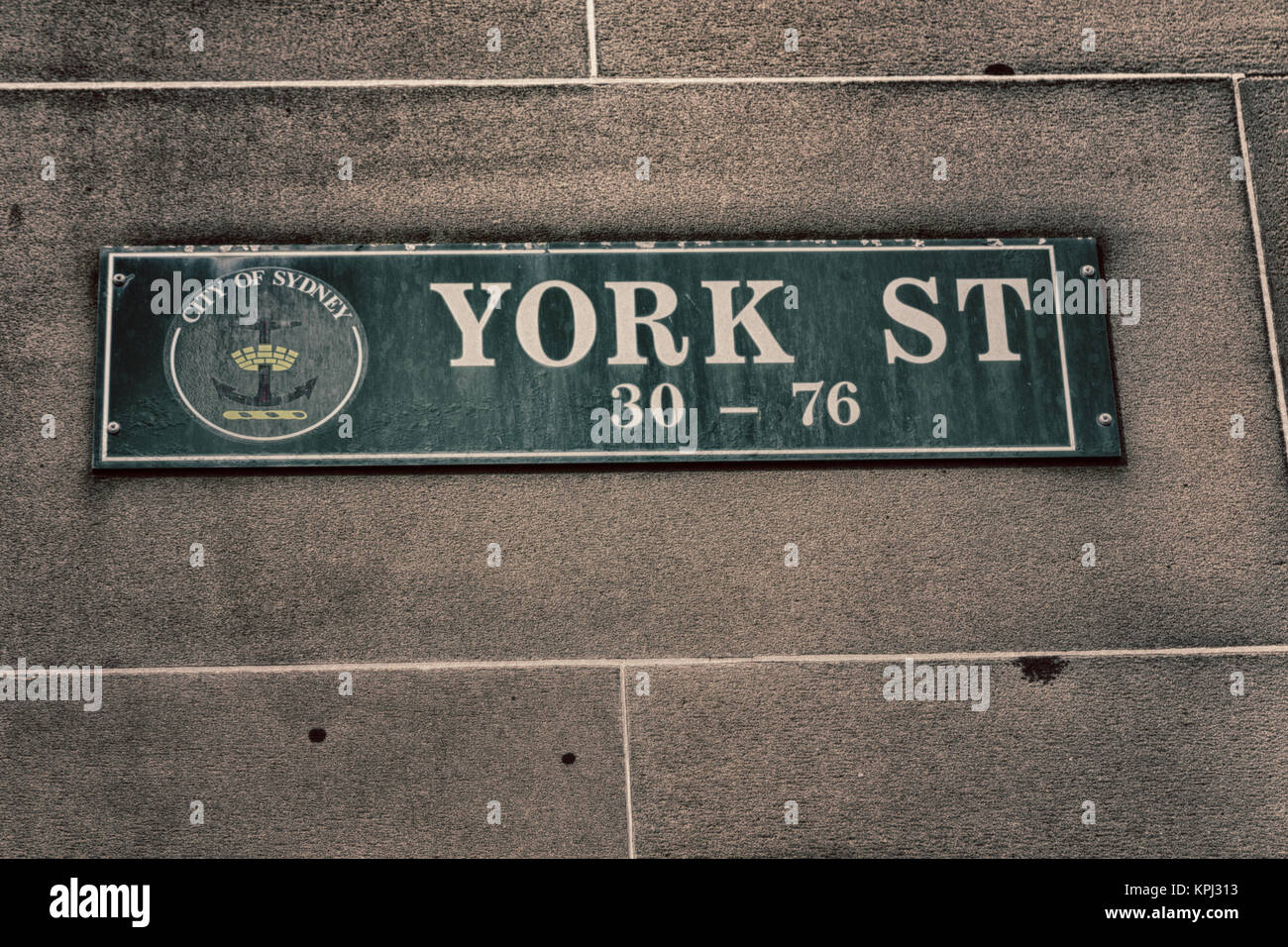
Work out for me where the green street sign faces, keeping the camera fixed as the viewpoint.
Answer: facing the viewer
